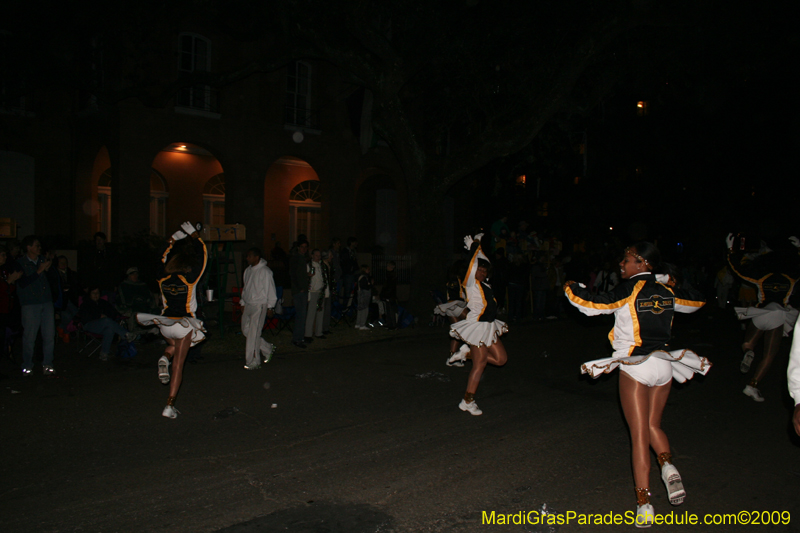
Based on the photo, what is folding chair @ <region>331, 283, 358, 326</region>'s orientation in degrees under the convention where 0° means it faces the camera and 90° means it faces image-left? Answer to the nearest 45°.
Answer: approximately 45°

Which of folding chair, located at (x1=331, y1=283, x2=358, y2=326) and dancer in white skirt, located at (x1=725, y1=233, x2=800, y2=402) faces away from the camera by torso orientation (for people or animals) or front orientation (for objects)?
the dancer in white skirt

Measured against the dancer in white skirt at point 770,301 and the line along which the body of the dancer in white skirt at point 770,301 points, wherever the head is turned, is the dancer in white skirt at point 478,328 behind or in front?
behind

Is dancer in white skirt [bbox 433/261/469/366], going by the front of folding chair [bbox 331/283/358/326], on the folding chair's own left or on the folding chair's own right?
on the folding chair's own left

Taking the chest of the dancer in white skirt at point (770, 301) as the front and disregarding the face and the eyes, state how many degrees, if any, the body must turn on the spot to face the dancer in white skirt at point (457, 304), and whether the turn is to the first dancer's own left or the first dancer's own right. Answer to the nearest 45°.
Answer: approximately 135° to the first dancer's own left

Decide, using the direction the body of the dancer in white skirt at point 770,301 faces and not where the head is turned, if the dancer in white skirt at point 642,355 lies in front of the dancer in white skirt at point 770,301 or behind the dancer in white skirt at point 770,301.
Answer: behind

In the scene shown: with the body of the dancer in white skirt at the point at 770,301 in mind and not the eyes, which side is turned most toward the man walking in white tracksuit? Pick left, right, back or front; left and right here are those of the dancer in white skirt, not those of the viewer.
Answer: left

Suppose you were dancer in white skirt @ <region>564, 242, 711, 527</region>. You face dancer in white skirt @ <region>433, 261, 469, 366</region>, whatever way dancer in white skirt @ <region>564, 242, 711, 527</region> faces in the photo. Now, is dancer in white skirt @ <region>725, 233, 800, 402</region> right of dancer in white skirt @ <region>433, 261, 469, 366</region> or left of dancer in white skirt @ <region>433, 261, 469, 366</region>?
right

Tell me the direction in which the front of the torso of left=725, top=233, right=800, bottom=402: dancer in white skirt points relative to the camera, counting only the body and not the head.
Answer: away from the camera

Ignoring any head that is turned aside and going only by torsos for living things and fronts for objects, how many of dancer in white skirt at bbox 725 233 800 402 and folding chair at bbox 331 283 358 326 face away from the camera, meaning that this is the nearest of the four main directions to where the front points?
1

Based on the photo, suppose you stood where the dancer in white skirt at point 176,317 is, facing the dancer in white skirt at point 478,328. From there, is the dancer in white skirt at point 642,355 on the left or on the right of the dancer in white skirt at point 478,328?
right

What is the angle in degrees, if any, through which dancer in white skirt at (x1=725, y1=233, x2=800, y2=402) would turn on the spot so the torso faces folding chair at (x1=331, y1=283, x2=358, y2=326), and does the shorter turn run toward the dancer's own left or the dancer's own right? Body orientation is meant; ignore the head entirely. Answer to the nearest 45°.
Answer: approximately 90° to the dancer's own left

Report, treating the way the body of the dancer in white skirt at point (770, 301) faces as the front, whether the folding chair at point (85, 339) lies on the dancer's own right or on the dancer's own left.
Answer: on the dancer's own left
